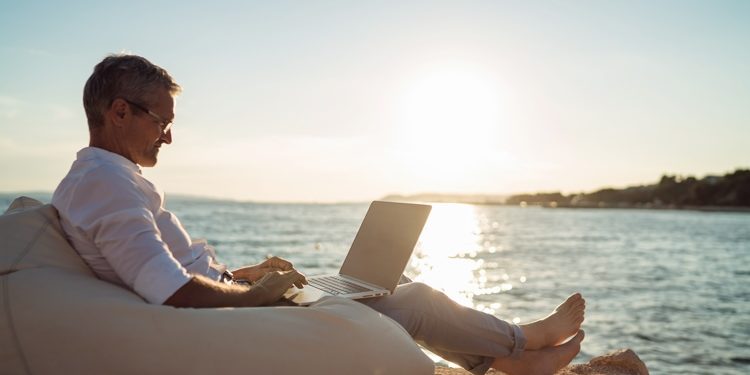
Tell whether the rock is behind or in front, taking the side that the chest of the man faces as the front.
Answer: in front

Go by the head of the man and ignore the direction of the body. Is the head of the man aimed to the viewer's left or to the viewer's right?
to the viewer's right

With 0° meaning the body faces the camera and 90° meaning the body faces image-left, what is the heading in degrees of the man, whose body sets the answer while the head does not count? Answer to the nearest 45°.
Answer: approximately 270°
